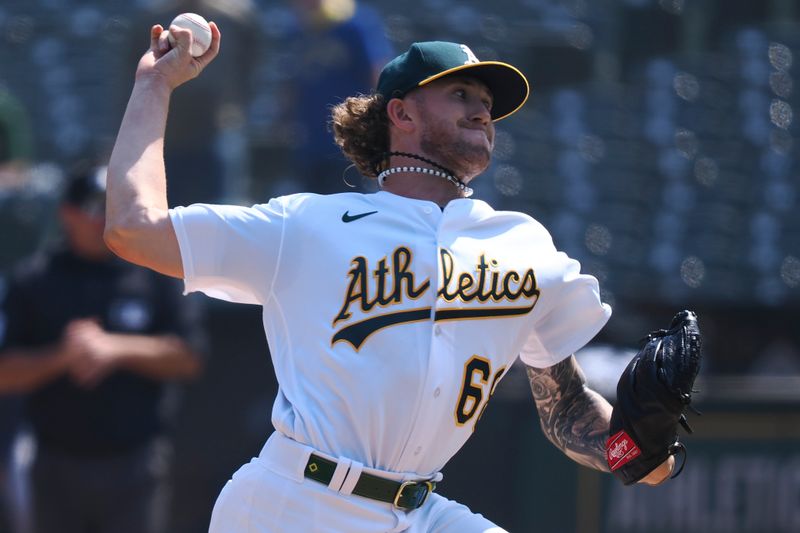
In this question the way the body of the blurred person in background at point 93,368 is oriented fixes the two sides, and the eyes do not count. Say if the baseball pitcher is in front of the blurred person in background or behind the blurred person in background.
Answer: in front

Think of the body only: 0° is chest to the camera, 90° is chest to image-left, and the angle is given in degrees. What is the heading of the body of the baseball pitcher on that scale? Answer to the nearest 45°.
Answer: approximately 315°

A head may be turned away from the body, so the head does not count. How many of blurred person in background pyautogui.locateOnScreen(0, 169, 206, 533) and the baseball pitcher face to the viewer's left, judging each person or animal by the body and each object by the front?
0

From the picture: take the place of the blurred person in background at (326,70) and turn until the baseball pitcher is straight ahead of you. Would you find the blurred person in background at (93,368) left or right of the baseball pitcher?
right

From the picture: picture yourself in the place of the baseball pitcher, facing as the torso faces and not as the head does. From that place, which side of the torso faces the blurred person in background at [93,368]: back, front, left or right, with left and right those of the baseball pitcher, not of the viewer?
back

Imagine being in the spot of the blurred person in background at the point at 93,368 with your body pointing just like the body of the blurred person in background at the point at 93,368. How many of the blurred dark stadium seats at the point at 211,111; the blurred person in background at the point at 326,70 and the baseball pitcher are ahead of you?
1

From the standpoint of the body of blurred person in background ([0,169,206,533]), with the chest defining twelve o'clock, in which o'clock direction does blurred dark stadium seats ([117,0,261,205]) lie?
blurred dark stadium seats ([117,0,261,205]) is roughly at 7 o'clock from blurred person in background ([0,169,206,533]).

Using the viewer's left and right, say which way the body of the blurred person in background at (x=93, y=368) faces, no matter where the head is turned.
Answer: facing the viewer

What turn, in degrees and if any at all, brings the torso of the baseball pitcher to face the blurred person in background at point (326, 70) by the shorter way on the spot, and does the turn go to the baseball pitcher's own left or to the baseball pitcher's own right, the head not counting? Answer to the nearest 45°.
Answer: approximately 135° to the baseball pitcher's own left
